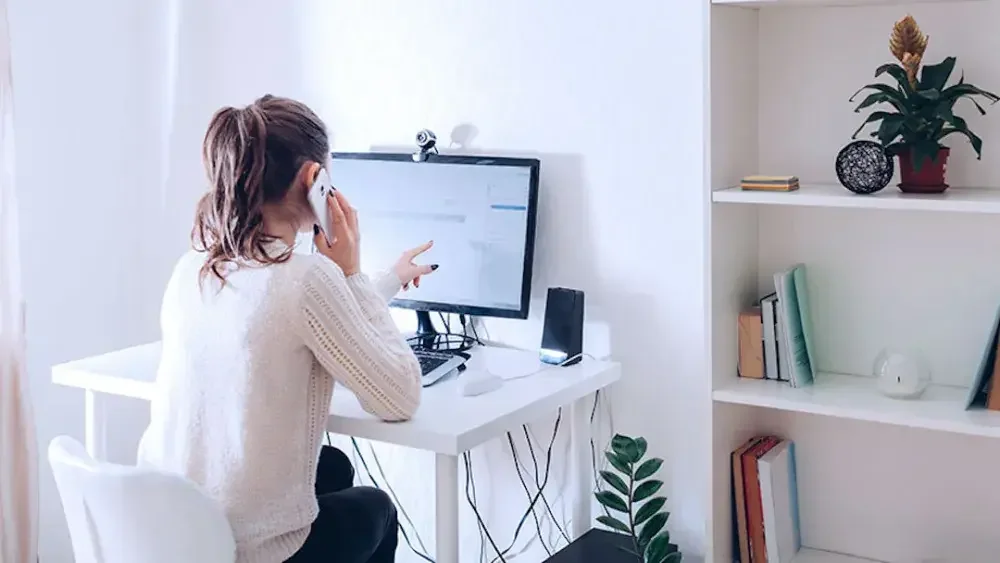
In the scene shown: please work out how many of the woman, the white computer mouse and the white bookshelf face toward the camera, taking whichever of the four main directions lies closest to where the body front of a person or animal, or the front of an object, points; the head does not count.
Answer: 1

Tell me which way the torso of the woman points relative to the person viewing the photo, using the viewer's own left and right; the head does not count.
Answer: facing away from the viewer and to the right of the viewer

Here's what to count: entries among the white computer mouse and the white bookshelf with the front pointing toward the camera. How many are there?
1

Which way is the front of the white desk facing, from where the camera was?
facing the viewer and to the left of the viewer

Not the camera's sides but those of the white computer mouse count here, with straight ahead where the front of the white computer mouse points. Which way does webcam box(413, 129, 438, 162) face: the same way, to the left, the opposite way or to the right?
the opposite way

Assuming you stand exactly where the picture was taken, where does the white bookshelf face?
facing the viewer

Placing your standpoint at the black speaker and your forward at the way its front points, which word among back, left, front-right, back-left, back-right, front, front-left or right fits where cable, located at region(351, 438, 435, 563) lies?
right

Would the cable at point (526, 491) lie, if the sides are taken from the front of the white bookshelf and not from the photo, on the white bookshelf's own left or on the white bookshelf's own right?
on the white bookshelf's own right

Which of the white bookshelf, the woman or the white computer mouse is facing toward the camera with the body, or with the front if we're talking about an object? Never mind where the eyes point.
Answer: the white bookshelf

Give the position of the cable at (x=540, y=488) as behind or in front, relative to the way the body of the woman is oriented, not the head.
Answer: in front

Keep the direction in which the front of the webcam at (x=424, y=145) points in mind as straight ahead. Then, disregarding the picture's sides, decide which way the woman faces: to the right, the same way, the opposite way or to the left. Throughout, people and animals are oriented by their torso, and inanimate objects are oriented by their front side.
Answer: the opposite way

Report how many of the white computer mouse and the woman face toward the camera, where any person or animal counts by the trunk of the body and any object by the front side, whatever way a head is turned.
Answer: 0

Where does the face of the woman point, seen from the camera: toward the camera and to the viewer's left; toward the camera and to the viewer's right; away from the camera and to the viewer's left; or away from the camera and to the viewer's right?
away from the camera and to the viewer's right
